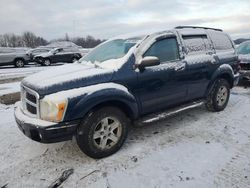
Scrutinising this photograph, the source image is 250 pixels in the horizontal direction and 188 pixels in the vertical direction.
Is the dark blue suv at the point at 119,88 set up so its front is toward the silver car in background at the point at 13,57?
no

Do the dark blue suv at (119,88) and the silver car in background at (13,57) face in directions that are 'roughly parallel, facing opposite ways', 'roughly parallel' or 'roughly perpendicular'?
roughly parallel

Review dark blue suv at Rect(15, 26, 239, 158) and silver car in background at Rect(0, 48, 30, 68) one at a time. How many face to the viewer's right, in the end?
0

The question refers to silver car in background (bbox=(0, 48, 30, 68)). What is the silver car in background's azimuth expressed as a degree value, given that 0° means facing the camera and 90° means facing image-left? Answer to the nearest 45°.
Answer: approximately 90°

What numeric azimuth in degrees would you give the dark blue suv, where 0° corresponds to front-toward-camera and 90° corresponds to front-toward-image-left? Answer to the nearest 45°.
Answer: approximately 45°

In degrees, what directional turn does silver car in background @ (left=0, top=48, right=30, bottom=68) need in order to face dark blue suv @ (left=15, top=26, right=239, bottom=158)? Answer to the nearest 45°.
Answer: approximately 90° to its left
